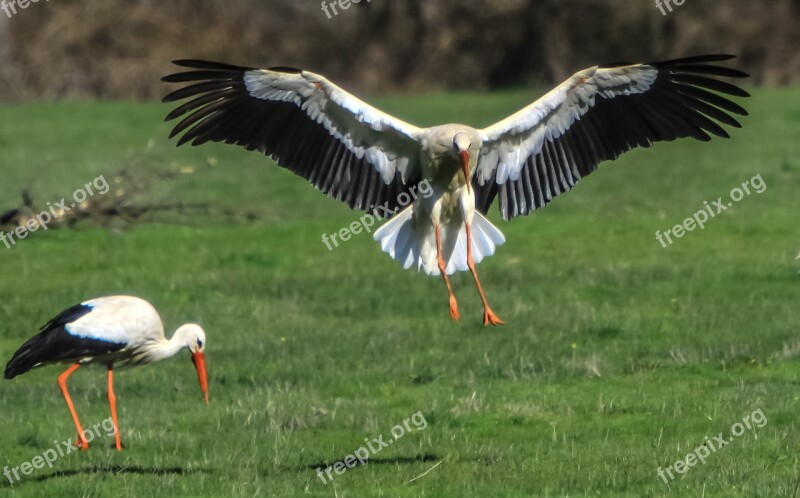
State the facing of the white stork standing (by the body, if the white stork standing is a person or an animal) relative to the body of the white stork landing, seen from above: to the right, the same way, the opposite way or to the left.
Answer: to the left

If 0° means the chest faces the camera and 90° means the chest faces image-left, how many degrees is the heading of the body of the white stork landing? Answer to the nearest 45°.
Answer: approximately 0°

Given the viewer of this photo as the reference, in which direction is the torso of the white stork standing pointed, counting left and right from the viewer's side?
facing to the right of the viewer

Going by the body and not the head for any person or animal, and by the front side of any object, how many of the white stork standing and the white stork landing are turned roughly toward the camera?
1

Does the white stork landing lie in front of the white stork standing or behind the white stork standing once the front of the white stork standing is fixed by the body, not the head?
in front

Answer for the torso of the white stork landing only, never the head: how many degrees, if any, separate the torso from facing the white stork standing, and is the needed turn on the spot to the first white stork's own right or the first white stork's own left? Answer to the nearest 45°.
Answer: approximately 45° to the first white stork's own right
